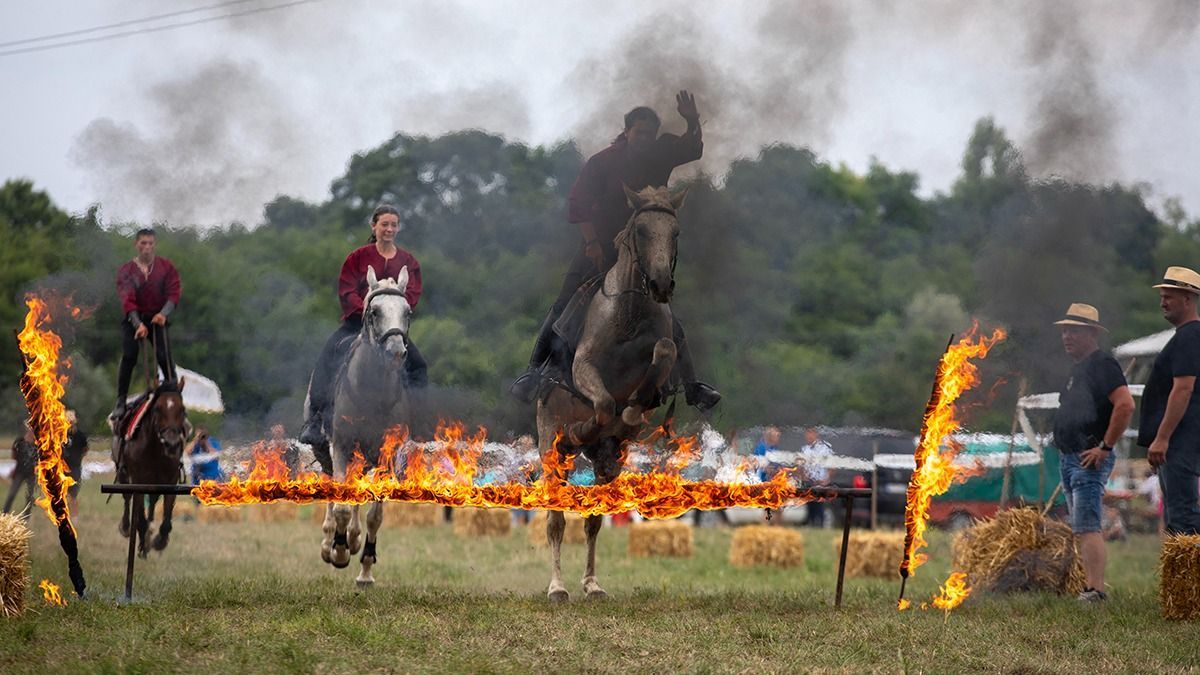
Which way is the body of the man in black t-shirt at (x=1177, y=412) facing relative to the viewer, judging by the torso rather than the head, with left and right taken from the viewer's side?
facing to the left of the viewer

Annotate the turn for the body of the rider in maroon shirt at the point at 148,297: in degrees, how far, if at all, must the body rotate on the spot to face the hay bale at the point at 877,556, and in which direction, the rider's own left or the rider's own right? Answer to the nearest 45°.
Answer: approximately 90° to the rider's own left

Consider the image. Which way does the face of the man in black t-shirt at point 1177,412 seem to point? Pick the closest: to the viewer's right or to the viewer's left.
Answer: to the viewer's left

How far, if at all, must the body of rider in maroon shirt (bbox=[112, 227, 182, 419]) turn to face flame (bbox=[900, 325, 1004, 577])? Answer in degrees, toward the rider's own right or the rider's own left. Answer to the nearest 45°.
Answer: approximately 45° to the rider's own left
